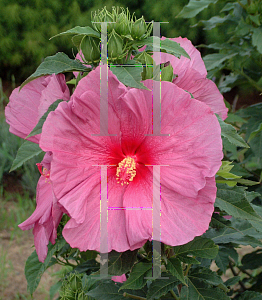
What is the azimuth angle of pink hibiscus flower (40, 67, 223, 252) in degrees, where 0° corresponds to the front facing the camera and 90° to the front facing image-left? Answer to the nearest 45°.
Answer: approximately 0°
